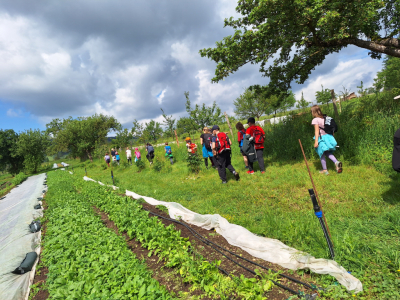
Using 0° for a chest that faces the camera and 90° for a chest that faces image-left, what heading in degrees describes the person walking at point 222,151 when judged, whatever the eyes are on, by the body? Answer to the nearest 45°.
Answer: approximately 135°

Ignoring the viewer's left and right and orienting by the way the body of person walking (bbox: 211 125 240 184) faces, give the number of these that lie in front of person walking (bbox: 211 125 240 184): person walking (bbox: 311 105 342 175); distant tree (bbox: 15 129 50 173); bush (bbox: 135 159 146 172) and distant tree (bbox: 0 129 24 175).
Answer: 3

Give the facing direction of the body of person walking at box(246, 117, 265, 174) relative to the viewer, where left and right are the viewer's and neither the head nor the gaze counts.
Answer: facing away from the viewer and to the left of the viewer

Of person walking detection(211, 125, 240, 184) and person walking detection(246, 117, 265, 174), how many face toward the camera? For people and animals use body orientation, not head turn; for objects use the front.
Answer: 0

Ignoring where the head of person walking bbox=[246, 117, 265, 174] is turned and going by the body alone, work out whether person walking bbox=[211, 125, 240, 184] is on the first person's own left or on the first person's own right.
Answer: on the first person's own left

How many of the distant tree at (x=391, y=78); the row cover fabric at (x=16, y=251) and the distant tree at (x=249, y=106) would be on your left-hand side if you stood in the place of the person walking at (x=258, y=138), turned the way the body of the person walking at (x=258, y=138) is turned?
1

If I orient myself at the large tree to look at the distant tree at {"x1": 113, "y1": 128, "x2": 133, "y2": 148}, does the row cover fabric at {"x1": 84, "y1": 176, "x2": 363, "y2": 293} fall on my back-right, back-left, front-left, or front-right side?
back-left

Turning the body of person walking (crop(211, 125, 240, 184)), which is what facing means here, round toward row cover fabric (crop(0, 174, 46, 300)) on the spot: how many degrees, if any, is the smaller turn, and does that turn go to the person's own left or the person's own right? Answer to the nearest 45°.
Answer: approximately 90° to the person's own left

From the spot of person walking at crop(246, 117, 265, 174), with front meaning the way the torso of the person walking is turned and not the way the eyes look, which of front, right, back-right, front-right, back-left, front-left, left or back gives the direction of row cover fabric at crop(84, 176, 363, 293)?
back-left
